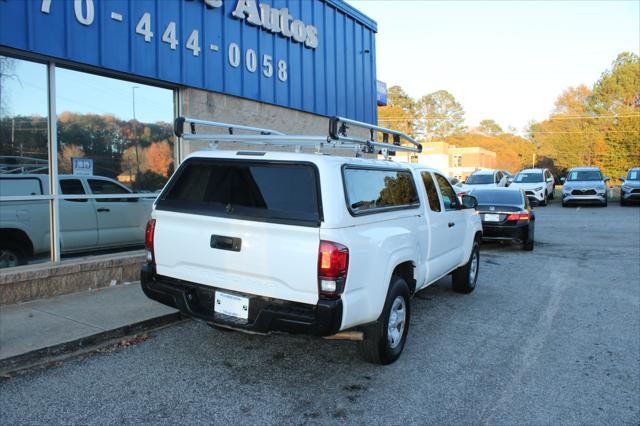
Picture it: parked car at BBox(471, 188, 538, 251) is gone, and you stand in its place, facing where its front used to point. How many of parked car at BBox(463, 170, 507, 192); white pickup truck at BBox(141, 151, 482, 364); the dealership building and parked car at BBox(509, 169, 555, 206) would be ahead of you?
2

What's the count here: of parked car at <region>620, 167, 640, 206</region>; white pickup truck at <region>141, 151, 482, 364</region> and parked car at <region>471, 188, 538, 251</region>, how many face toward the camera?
1

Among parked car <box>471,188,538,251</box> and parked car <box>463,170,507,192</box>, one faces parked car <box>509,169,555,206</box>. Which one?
parked car <box>471,188,538,251</box>

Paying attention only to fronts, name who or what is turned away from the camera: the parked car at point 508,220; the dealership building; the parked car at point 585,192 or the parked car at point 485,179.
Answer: the parked car at point 508,220

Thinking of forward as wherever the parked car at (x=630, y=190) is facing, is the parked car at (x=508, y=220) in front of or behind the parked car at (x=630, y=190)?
in front

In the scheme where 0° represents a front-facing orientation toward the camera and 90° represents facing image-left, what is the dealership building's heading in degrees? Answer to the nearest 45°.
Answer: approximately 315°

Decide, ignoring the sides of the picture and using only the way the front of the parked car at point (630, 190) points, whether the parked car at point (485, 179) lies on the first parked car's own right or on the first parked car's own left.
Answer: on the first parked car's own right

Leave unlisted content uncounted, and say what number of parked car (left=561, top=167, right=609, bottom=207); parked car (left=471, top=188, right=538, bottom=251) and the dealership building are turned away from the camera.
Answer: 1

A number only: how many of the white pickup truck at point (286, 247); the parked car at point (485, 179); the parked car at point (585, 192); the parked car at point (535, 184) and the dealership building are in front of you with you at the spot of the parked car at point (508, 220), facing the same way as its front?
3

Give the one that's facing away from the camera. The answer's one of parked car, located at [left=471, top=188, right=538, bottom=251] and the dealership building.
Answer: the parked car

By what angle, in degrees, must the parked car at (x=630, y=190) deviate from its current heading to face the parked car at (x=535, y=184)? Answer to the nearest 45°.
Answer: approximately 90° to its right

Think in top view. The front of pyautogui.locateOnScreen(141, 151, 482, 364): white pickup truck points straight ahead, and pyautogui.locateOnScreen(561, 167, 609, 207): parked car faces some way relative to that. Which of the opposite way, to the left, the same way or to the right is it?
the opposite way

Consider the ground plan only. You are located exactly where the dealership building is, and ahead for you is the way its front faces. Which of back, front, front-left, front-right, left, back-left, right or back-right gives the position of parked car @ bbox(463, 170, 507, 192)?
left

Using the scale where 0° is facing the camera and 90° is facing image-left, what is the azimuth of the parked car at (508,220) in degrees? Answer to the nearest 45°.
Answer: approximately 180°
